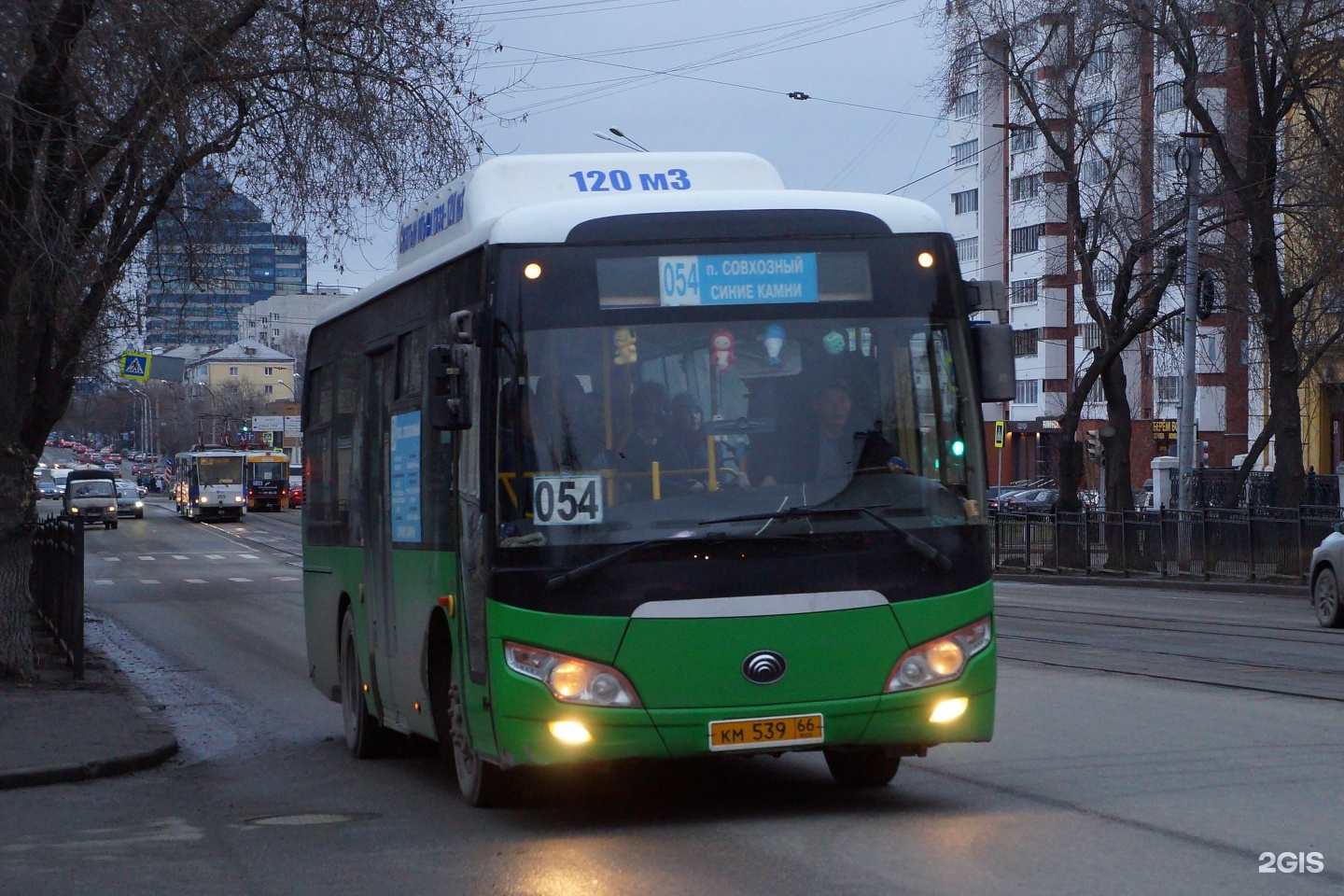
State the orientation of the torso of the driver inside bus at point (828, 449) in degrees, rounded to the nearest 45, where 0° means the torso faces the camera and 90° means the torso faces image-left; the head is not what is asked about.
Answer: approximately 0°

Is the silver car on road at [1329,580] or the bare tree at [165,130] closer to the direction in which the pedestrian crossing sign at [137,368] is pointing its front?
the bare tree

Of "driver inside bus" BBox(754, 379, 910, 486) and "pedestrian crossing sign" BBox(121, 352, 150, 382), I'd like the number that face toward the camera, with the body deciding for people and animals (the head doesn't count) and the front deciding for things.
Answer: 2

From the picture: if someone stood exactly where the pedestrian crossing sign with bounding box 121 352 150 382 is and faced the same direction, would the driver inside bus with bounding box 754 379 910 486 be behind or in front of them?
in front

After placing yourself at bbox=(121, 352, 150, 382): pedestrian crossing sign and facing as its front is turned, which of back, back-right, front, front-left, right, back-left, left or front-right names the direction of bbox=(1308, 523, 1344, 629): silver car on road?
front-left

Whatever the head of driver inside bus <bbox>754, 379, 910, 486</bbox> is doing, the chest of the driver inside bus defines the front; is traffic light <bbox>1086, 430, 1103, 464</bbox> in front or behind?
behind

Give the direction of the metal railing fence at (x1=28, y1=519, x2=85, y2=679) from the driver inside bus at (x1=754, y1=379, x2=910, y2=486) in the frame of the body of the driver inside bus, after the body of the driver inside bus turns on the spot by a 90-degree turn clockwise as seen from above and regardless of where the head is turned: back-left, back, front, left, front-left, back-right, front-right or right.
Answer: front-right

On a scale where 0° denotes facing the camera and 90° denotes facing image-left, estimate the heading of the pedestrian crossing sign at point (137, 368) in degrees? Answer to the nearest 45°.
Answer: approximately 0°

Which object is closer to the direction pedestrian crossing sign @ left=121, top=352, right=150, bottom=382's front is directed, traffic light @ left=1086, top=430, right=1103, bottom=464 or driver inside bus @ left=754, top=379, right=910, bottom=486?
the driver inside bus

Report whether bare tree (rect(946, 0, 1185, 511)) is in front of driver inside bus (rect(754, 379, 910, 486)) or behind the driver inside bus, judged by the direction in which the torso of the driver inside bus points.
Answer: behind

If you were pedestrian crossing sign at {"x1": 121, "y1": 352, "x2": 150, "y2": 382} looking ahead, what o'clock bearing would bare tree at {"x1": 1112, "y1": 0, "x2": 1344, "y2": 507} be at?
The bare tree is roughly at 10 o'clock from the pedestrian crossing sign.

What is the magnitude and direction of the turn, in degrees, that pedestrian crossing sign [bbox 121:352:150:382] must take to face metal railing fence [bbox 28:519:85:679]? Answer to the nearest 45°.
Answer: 0° — it already faces it

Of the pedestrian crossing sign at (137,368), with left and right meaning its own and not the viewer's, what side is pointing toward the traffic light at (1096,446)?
left

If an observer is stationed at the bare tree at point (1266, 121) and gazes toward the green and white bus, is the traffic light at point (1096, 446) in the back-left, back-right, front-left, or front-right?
back-right

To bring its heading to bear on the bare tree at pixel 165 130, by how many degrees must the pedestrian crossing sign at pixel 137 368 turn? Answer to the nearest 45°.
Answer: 0° — it already faces it
